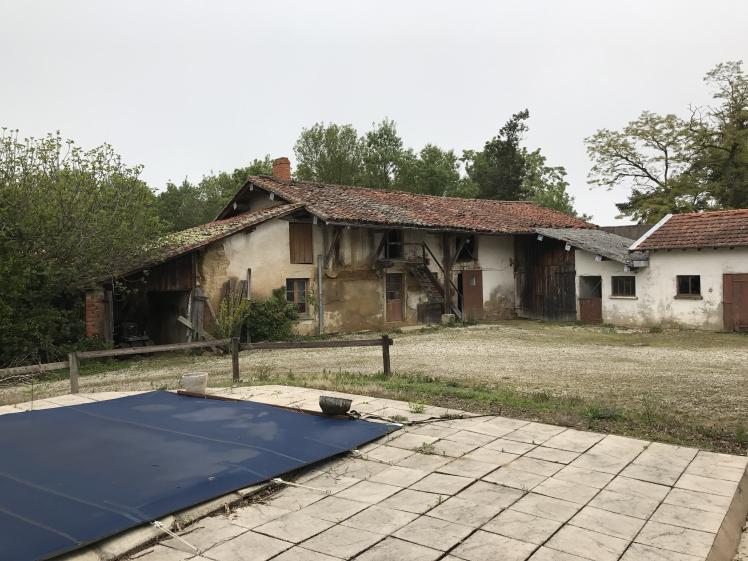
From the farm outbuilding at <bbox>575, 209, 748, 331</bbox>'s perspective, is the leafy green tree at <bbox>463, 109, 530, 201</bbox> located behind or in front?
behind

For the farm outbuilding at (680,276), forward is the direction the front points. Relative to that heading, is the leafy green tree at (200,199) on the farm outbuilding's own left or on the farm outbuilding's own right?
on the farm outbuilding's own right

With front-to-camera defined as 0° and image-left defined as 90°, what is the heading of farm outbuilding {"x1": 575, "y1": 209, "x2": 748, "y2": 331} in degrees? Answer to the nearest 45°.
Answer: approximately 0°

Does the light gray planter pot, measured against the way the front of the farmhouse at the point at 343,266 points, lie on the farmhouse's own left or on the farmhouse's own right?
on the farmhouse's own right

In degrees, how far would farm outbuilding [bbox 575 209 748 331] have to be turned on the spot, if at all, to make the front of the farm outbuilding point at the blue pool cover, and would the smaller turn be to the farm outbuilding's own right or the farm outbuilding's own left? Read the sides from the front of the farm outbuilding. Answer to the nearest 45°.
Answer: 0° — it already faces it

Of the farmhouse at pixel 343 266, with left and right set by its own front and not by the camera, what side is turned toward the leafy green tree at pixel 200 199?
back

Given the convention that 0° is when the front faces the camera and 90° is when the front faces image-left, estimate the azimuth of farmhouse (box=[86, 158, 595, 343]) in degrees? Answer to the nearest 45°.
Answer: approximately 315°

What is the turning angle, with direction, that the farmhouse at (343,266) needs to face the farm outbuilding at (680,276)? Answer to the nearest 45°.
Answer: approximately 45° to its left

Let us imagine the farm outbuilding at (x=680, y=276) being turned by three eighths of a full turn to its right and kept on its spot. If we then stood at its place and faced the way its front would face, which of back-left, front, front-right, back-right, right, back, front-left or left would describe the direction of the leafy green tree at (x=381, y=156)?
front

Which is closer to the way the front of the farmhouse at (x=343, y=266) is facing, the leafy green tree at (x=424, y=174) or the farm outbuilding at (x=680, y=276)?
the farm outbuilding

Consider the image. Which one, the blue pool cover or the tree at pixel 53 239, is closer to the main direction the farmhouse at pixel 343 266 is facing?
the blue pool cover
